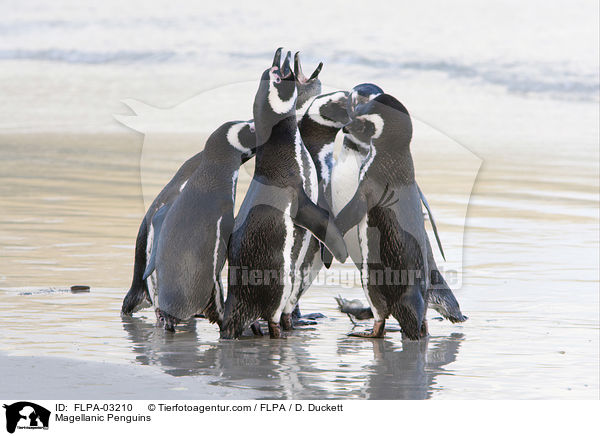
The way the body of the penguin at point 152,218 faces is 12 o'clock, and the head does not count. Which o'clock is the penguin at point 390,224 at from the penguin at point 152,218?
the penguin at point 390,224 is roughly at 1 o'clock from the penguin at point 152,218.

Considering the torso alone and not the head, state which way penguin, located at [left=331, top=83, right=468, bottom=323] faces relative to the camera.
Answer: to the viewer's left
